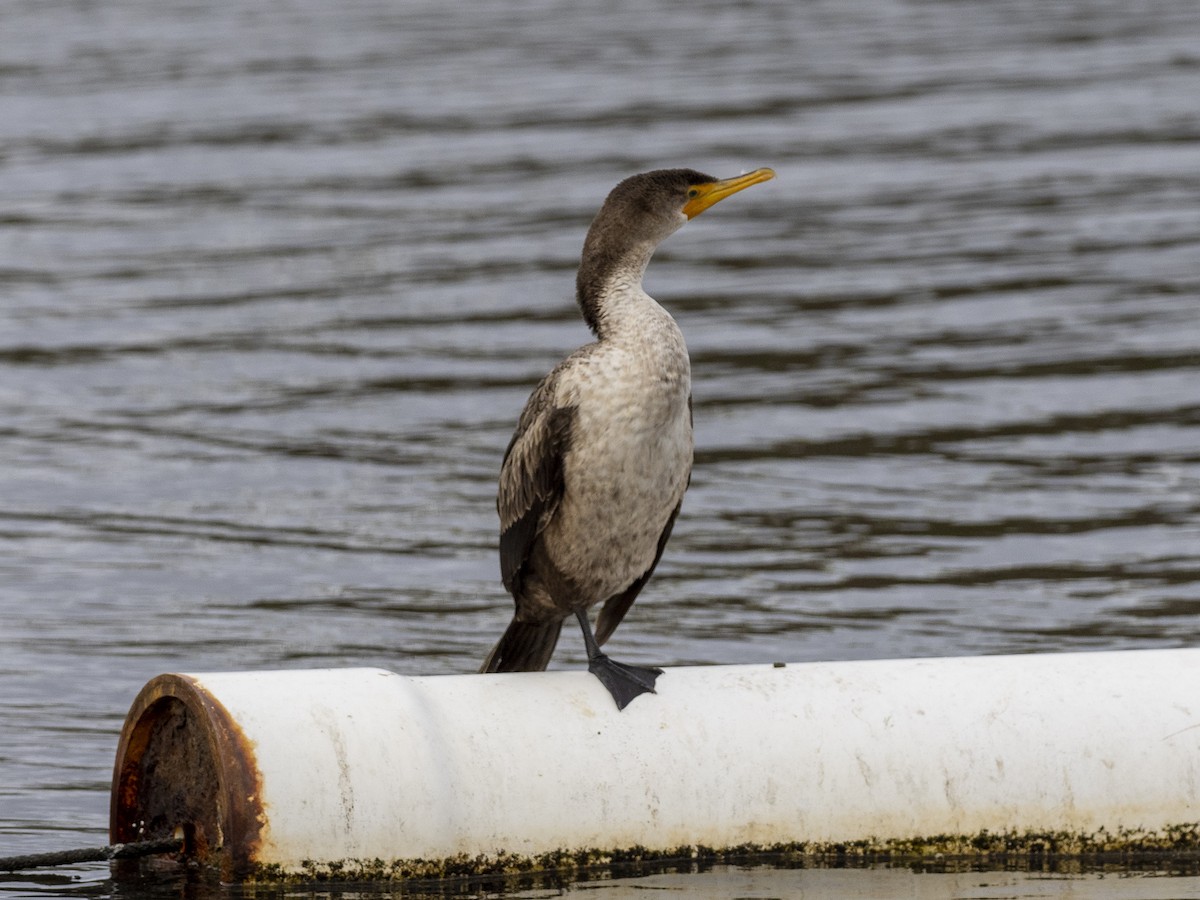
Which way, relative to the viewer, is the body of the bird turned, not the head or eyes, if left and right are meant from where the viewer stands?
facing the viewer and to the right of the viewer

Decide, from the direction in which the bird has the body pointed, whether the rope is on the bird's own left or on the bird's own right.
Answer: on the bird's own right
